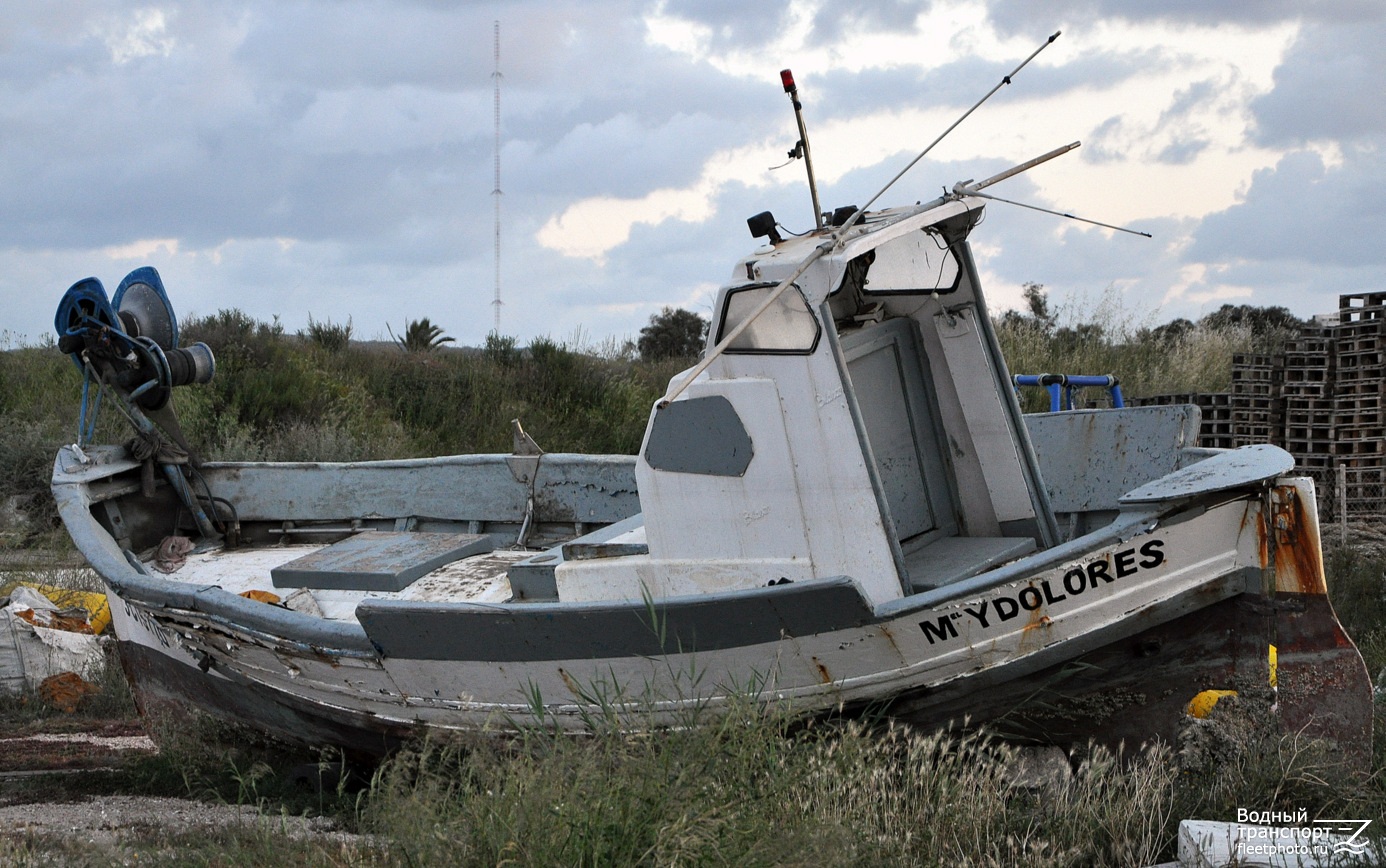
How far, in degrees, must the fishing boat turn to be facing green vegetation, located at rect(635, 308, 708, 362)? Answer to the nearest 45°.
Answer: approximately 45° to its right

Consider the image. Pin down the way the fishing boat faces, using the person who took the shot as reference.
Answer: facing away from the viewer and to the left of the viewer
